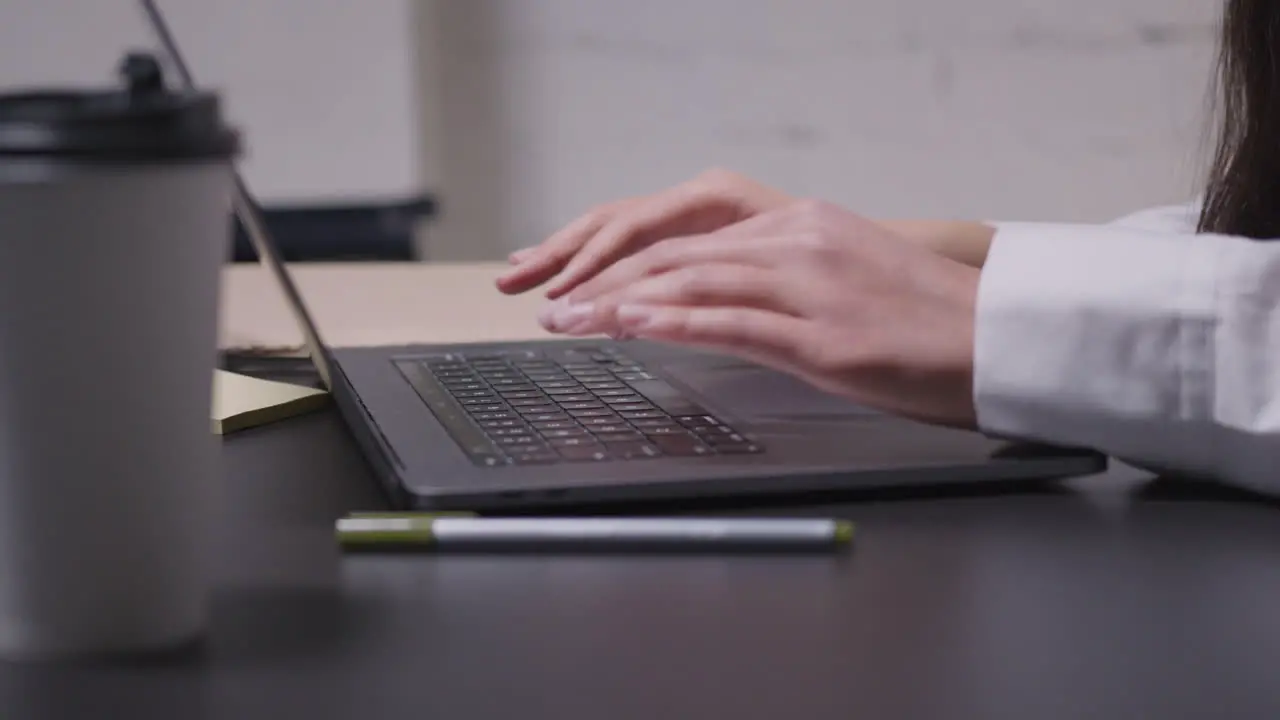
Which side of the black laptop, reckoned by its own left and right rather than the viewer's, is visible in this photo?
right

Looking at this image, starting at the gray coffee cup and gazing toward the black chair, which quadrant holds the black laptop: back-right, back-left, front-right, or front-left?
front-right

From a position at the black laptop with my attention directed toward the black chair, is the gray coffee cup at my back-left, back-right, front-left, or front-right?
back-left

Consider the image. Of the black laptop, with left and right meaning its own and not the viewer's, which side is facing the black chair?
left
